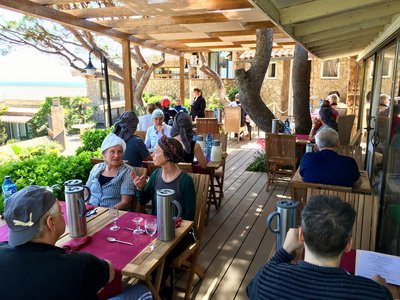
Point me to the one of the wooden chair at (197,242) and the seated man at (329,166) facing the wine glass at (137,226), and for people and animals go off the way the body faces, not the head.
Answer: the wooden chair

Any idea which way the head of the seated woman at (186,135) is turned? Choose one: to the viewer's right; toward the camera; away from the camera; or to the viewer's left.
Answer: away from the camera

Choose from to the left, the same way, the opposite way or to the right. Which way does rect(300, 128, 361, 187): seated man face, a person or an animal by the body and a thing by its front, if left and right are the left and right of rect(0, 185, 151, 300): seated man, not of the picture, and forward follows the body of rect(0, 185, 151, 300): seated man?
the same way

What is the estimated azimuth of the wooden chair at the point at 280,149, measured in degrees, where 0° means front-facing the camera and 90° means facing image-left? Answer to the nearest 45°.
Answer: approximately 180°

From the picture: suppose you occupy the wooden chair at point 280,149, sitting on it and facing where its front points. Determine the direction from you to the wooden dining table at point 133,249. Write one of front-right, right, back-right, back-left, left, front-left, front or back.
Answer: back

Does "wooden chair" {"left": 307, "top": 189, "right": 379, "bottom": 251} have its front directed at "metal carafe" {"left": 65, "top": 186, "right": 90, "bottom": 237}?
no

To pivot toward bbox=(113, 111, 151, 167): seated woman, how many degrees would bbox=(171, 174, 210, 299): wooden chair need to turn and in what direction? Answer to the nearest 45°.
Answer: approximately 90° to its right

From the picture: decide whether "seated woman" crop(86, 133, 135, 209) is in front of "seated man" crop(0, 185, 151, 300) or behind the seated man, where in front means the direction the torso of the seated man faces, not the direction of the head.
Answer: in front

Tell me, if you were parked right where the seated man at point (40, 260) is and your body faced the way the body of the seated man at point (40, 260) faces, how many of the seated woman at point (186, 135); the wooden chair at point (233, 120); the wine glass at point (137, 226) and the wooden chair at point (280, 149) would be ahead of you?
4

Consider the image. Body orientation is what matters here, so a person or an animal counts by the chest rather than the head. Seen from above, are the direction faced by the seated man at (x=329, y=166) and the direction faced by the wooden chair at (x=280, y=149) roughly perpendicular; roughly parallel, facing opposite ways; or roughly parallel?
roughly parallel

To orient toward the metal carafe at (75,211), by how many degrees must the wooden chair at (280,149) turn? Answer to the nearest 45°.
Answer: approximately 180°

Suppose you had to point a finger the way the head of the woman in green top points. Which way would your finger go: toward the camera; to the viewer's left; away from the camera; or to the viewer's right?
to the viewer's left

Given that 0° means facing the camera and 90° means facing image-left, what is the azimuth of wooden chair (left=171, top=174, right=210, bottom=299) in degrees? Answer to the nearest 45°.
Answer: approximately 45°

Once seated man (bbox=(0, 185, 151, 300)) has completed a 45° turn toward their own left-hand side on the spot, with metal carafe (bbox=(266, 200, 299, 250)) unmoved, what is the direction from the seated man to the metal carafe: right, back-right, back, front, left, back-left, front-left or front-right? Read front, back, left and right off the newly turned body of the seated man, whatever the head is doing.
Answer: right

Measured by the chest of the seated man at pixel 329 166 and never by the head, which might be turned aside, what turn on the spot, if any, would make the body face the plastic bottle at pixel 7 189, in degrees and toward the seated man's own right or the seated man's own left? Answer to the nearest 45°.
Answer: approximately 135° to the seated man's own left

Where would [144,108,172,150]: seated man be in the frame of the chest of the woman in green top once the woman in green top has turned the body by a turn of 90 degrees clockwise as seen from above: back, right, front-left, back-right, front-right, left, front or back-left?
front-right

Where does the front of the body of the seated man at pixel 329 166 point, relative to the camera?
away from the camera

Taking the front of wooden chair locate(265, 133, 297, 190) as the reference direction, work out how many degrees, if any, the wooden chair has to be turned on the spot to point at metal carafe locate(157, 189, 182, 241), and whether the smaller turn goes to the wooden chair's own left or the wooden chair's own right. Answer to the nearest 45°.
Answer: approximately 180°
